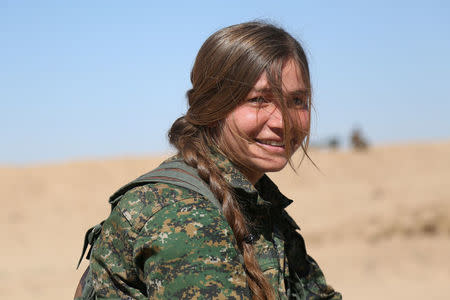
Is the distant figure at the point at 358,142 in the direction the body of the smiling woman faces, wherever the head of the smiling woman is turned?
no

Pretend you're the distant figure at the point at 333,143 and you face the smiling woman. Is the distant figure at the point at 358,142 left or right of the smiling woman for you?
left

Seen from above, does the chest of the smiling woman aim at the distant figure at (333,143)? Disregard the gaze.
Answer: no

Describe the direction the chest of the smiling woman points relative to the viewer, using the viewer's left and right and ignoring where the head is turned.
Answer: facing the viewer and to the right of the viewer

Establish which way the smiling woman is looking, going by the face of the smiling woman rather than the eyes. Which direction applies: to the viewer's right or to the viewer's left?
to the viewer's right
